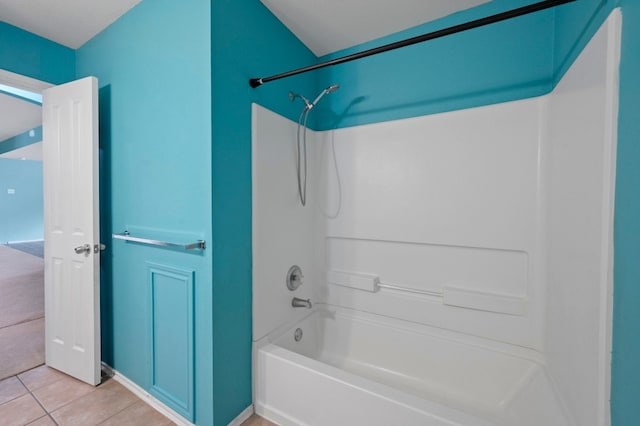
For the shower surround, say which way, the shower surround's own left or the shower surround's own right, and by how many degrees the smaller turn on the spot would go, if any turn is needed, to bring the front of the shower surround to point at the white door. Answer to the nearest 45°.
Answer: approximately 45° to the shower surround's own right

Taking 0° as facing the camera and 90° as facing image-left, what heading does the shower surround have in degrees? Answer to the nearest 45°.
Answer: approximately 45°

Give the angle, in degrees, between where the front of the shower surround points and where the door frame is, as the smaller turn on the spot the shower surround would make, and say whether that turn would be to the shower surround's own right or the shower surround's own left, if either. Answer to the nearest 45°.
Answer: approximately 45° to the shower surround's own right
